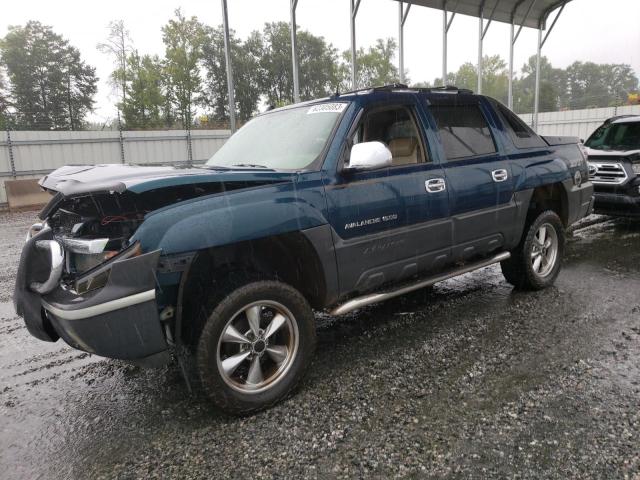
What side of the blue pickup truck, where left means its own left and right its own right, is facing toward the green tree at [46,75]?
right

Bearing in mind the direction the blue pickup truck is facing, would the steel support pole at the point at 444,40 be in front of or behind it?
behind

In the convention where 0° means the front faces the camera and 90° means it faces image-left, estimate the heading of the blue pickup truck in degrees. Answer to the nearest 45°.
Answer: approximately 45°

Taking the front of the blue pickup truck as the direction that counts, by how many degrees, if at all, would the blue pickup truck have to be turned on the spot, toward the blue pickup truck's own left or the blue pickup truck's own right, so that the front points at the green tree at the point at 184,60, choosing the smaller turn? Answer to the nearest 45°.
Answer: approximately 135° to the blue pickup truck's own right

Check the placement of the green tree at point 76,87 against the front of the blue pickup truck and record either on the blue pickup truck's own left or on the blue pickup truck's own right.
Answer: on the blue pickup truck's own right

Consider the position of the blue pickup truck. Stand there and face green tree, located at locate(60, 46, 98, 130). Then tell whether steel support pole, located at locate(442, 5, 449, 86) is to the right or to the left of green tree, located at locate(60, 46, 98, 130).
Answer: right

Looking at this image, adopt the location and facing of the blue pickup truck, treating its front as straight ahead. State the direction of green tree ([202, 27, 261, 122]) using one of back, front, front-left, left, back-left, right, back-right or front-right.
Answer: back-right
